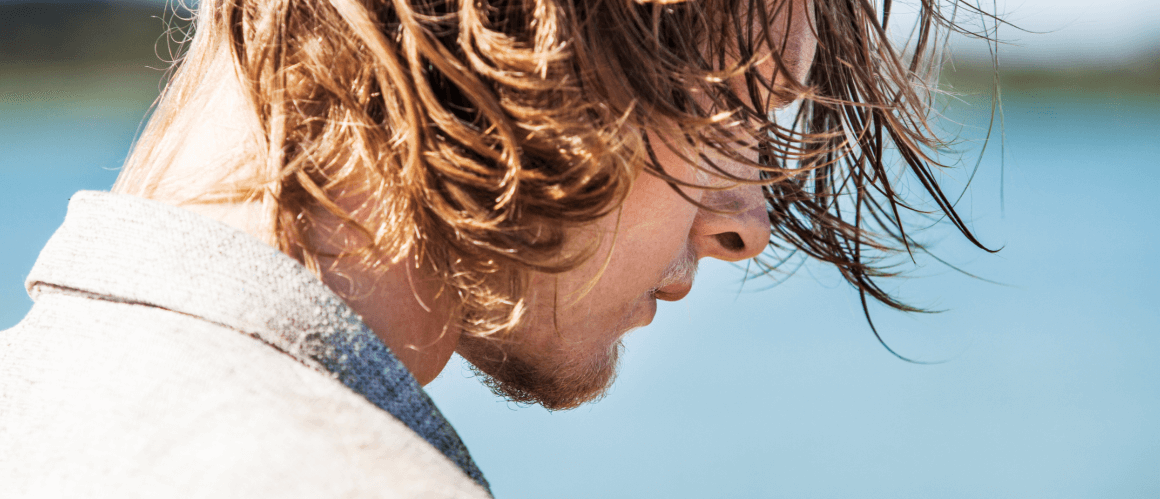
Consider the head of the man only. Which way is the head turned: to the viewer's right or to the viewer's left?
to the viewer's right

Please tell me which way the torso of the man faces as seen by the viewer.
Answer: to the viewer's right
